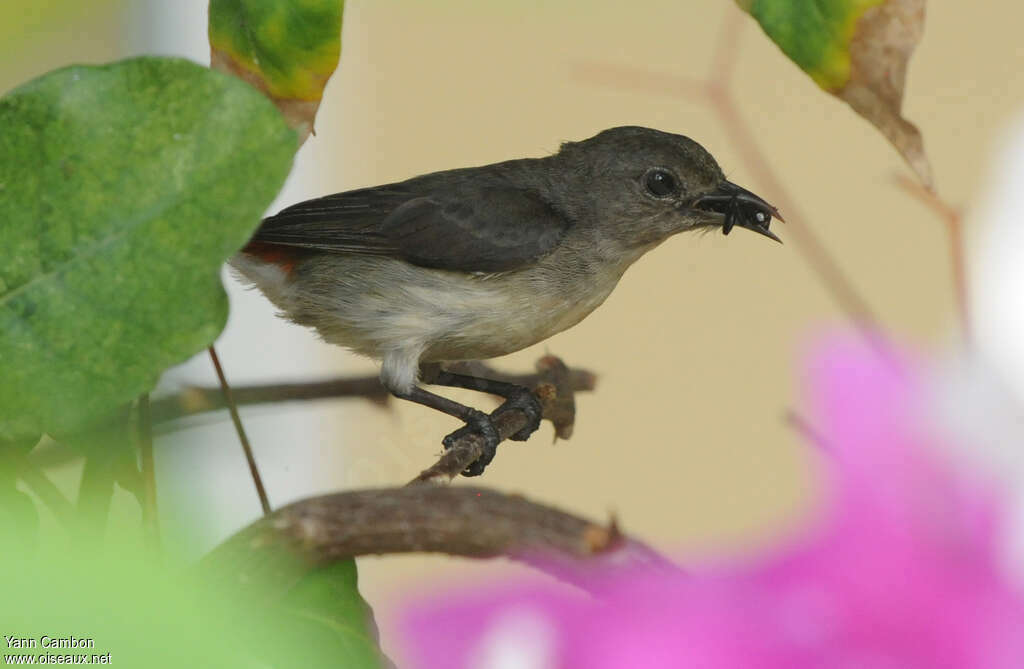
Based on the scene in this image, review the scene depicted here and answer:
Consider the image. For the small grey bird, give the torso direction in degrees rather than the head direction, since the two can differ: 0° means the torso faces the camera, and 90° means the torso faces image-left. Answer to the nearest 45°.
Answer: approximately 270°
